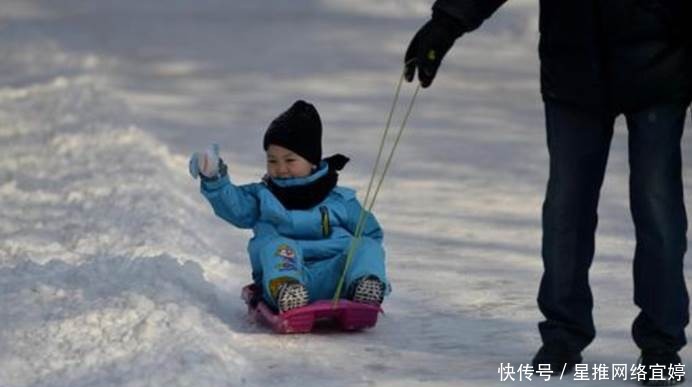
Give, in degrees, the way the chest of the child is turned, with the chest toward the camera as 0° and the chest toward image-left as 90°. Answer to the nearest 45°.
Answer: approximately 0°
